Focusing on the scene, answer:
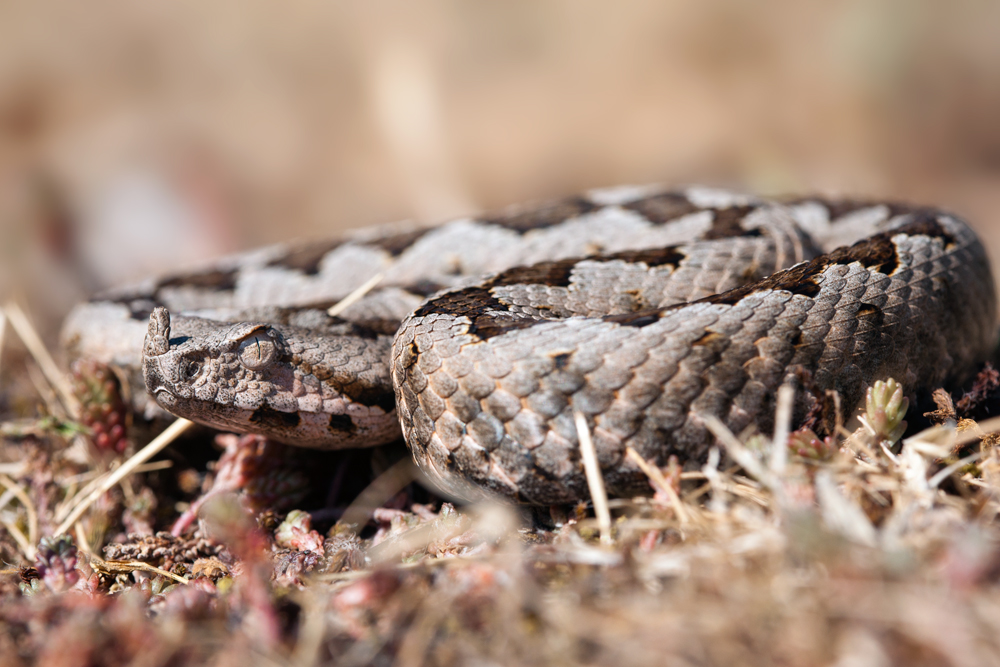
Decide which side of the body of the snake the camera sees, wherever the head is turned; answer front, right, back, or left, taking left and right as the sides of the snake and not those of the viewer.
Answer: left
